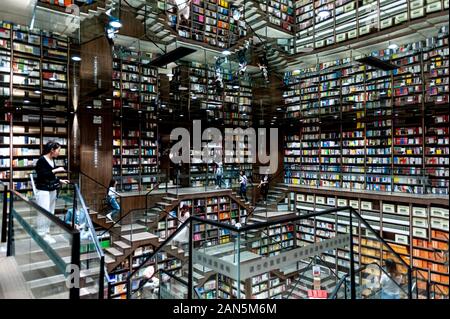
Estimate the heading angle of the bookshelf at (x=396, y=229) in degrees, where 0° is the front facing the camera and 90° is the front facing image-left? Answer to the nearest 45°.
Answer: approximately 45°

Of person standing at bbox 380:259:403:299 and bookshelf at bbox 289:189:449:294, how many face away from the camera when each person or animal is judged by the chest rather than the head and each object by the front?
1

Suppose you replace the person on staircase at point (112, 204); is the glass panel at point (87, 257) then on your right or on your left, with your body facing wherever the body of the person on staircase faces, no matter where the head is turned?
on your right

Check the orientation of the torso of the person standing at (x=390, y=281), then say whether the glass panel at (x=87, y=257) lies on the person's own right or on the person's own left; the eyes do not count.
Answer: on the person's own left

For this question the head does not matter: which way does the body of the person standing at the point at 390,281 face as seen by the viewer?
away from the camera
